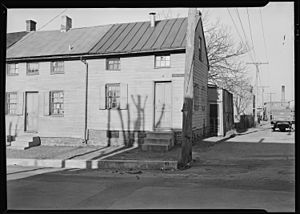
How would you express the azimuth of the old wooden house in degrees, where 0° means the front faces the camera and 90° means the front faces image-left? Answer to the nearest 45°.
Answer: approximately 0°

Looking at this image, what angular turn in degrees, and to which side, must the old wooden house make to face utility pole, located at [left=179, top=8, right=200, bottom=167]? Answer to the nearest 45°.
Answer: approximately 45° to its left
